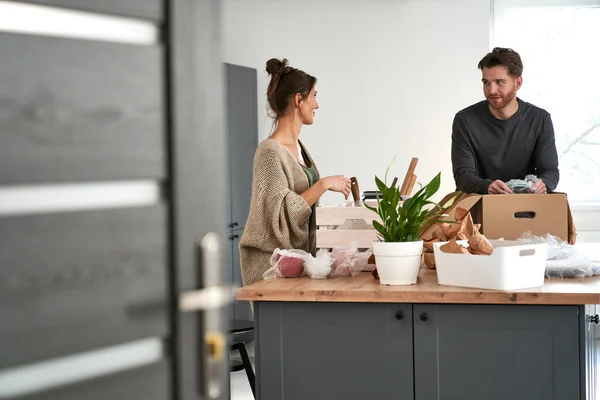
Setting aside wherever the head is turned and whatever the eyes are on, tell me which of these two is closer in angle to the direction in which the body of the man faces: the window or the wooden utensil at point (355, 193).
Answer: the wooden utensil

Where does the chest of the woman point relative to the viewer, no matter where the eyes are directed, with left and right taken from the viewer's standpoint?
facing to the right of the viewer

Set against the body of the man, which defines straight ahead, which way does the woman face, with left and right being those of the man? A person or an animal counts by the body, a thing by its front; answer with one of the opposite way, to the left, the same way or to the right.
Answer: to the left

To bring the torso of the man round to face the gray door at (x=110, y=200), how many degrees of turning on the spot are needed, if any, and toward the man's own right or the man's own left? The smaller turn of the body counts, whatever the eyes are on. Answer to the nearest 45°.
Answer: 0° — they already face it

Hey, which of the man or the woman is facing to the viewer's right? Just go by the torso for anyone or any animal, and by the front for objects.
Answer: the woman

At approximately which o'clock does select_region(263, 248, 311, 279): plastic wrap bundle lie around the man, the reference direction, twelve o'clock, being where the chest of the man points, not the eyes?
The plastic wrap bundle is roughly at 1 o'clock from the man.

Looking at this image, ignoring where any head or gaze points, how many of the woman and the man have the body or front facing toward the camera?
1

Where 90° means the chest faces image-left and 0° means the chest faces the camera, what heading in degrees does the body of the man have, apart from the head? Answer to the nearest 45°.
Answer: approximately 0°

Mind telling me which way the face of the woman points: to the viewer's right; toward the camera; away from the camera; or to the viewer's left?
to the viewer's right
